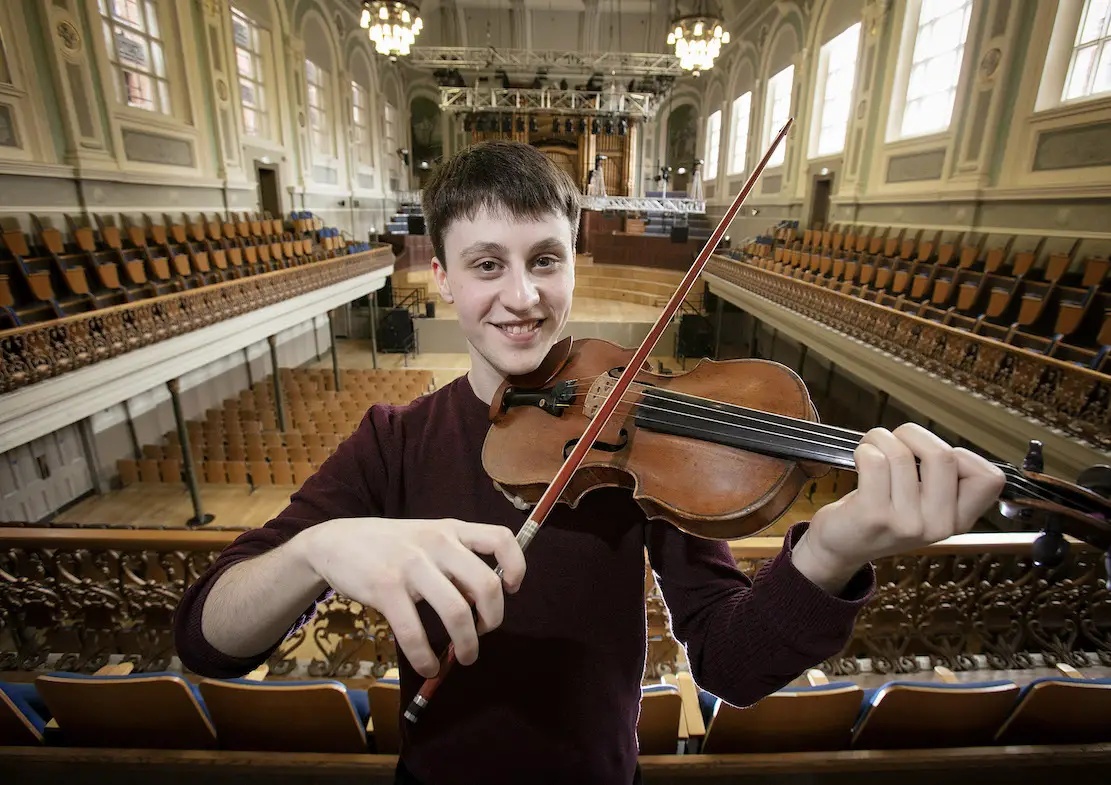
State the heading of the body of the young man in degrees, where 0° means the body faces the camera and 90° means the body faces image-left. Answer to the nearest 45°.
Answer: approximately 0°

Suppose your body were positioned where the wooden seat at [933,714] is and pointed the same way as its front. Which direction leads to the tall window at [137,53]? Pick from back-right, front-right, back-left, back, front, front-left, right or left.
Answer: left

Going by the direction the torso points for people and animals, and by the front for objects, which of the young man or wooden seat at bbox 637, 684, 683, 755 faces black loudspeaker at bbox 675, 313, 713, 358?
the wooden seat

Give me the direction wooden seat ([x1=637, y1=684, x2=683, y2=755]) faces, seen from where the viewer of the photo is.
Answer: facing away from the viewer

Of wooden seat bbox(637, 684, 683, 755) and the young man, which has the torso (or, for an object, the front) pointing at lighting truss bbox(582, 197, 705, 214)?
the wooden seat

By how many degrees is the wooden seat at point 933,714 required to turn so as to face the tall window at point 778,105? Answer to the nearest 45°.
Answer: approximately 45° to its left

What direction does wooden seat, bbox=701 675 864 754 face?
away from the camera

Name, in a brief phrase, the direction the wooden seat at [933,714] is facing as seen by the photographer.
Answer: facing away from the viewer

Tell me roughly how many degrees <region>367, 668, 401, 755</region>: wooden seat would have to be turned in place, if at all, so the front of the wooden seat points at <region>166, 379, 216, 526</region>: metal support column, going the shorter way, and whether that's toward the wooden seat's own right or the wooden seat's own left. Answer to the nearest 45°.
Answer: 0° — it already faces it

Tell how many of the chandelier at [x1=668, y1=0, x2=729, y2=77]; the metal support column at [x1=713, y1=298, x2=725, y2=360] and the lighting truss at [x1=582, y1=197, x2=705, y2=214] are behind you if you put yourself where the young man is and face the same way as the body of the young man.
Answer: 3

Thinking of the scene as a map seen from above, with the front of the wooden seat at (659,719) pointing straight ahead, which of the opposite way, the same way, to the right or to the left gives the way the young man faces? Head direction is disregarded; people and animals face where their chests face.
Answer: the opposite way

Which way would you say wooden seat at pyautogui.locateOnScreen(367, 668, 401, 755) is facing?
away from the camera
